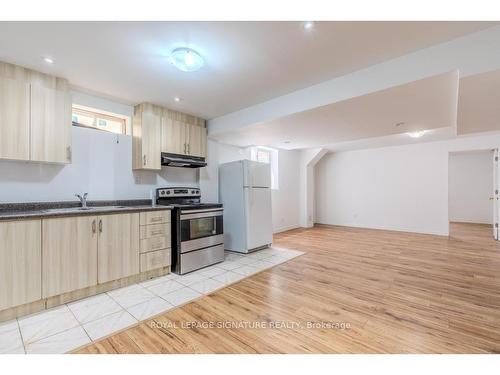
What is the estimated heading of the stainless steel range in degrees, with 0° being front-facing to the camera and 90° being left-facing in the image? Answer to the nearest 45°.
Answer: approximately 315°

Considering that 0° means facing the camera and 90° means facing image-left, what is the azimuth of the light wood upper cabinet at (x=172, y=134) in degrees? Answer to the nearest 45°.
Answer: approximately 315°

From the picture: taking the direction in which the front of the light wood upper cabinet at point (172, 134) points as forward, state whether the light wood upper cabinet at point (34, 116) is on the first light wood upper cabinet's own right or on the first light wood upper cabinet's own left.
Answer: on the first light wood upper cabinet's own right

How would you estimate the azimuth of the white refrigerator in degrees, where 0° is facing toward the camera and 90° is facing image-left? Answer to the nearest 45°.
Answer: approximately 315°

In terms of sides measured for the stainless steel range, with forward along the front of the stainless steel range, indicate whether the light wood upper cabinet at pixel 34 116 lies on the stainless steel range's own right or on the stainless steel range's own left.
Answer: on the stainless steel range's own right

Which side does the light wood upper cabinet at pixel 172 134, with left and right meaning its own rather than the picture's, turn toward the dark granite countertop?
right

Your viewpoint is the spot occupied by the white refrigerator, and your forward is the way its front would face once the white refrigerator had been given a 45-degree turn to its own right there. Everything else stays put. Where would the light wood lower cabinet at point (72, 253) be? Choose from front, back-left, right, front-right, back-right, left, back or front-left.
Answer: front-right

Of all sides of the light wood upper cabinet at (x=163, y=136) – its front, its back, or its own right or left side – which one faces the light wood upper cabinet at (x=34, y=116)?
right

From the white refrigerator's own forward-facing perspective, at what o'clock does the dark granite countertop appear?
The dark granite countertop is roughly at 3 o'clock from the white refrigerator.
